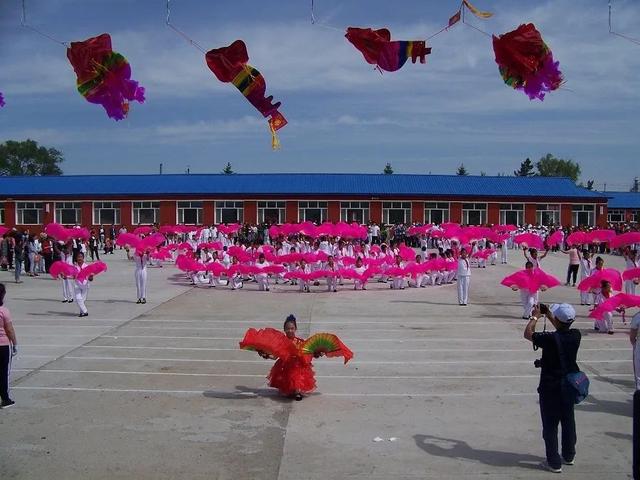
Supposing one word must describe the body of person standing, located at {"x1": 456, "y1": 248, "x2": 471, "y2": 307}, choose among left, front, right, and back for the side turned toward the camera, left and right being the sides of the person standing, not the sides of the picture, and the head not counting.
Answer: front

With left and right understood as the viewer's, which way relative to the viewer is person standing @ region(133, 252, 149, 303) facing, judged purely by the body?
facing the viewer

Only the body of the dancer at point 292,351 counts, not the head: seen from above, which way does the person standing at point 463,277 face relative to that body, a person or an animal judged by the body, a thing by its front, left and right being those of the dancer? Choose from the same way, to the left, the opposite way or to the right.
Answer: the same way

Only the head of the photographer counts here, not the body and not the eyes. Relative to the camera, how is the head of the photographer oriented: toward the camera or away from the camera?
away from the camera

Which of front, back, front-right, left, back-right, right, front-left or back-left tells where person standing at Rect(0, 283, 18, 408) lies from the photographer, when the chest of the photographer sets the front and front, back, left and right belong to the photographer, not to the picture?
front-left

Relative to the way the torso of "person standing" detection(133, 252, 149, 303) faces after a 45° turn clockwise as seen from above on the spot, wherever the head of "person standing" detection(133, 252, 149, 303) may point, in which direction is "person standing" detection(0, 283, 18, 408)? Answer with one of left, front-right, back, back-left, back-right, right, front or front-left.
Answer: front-left

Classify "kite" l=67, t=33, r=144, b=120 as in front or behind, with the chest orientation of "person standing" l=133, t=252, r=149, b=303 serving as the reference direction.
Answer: in front

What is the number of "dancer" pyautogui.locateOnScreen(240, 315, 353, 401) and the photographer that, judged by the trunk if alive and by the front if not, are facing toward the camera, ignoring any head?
1

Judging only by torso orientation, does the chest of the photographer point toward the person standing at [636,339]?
no

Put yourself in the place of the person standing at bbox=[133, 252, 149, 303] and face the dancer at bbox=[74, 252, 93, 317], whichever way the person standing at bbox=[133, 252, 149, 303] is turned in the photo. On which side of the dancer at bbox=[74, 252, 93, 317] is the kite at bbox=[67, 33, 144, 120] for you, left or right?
left

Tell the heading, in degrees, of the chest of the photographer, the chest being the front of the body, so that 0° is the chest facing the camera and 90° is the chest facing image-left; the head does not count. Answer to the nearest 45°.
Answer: approximately 135°

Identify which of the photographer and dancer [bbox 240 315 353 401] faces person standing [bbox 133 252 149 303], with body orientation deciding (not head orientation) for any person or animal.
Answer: the photographer

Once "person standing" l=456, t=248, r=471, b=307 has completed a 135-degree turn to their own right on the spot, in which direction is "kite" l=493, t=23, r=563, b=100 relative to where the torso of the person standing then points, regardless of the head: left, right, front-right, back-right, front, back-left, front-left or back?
back-left

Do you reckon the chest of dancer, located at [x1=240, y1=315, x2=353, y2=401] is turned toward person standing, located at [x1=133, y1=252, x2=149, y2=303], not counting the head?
no

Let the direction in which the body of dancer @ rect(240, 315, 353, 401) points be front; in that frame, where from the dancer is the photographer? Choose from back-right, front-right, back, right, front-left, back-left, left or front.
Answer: front-left

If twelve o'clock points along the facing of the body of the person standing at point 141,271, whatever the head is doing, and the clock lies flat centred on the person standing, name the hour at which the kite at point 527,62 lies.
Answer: The kite is roughly at 11 o'clock from the person standing.

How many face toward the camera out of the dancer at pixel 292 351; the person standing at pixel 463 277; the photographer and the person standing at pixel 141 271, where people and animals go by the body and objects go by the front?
3
